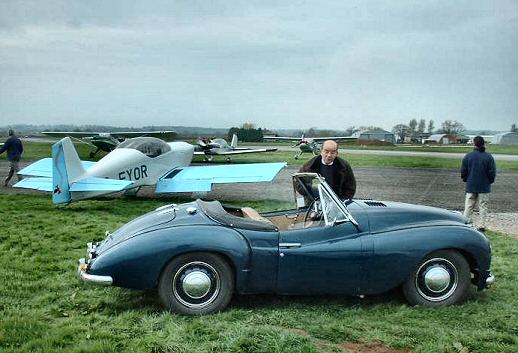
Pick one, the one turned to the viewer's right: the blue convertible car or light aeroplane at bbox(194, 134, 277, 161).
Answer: the blue convertible car

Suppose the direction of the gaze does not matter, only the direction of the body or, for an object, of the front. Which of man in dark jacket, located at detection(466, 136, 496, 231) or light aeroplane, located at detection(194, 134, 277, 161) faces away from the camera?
the man in dark jacket

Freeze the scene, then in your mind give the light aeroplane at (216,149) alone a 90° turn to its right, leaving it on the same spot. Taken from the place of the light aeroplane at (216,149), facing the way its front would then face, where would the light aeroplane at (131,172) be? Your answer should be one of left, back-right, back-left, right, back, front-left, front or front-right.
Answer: back-left

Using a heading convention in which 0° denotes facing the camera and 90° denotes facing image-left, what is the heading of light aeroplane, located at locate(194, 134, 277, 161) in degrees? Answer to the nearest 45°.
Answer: approximately 45°

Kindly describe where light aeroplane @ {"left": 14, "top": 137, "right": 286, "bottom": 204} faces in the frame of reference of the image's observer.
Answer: facing away from the viewer and to the right of the viewer

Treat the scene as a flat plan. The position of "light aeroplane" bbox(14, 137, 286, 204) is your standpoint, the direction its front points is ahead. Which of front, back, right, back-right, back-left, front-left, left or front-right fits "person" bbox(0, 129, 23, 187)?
left

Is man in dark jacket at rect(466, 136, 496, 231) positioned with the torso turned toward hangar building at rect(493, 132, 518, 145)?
yes

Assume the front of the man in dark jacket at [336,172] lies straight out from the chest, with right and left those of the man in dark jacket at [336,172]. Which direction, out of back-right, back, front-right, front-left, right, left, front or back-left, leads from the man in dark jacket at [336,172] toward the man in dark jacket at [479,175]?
back-left

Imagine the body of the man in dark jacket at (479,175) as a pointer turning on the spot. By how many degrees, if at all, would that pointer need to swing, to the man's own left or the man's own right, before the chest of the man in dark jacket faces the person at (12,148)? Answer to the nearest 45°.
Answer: approximately 90° to the man's own left

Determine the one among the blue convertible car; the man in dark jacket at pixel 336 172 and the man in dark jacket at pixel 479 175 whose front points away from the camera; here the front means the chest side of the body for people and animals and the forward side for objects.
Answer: the man in dark jacket at pixel 479 175

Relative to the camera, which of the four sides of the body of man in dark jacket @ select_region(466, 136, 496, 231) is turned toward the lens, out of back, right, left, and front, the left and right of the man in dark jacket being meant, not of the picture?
back

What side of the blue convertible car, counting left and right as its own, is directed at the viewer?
right
